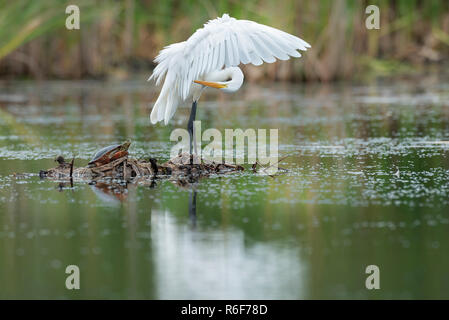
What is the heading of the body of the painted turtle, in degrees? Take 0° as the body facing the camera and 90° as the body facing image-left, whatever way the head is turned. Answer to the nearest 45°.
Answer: approximately 270°

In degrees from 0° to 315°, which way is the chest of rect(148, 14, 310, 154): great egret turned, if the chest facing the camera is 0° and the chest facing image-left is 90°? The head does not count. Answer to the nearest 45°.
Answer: approximately 270°

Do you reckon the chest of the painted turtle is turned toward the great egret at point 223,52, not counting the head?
yes

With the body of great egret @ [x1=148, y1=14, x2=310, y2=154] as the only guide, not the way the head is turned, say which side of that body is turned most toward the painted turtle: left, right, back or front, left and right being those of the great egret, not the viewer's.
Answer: back
